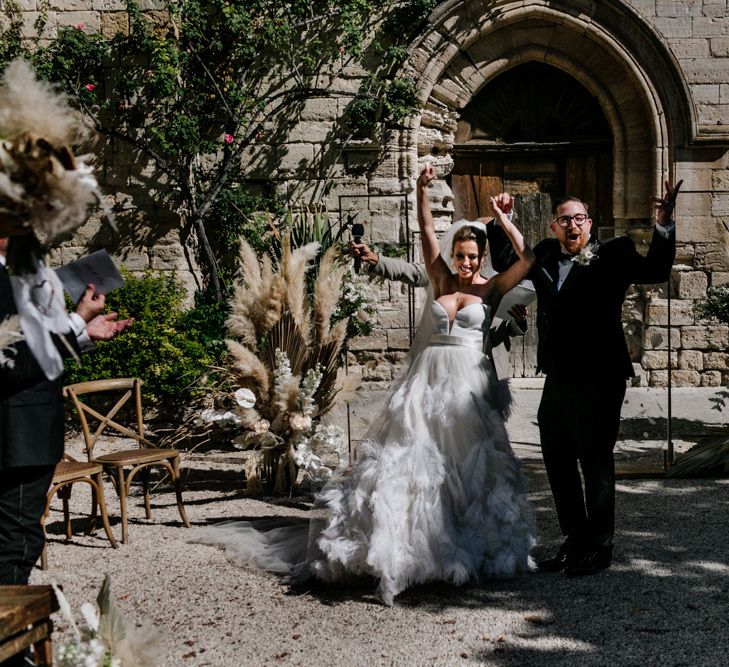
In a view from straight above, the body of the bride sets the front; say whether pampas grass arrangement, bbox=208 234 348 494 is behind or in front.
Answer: behind

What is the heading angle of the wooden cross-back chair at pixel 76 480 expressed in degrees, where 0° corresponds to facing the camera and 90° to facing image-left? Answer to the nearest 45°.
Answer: approximately 315°

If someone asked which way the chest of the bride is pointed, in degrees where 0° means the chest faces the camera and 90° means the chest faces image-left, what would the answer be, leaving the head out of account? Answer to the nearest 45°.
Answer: approximately 0°

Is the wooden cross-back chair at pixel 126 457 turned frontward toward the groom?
yes

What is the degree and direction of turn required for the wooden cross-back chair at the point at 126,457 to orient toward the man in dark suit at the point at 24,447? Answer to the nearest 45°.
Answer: approximately 45° to its right
